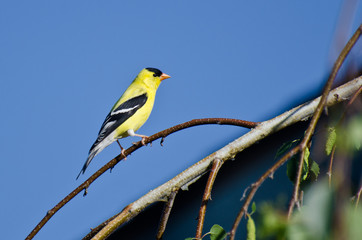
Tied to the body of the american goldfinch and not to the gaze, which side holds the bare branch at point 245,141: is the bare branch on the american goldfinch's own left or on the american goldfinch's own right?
on the american goldfinch's own right

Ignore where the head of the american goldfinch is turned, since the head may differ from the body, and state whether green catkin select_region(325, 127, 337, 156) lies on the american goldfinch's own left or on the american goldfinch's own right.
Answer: on the american goldfinch's own right

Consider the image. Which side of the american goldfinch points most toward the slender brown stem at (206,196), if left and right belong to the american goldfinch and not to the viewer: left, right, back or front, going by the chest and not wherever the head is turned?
front

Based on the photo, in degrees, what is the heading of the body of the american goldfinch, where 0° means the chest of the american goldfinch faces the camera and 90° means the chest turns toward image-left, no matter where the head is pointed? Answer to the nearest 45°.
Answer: approximately 270°
